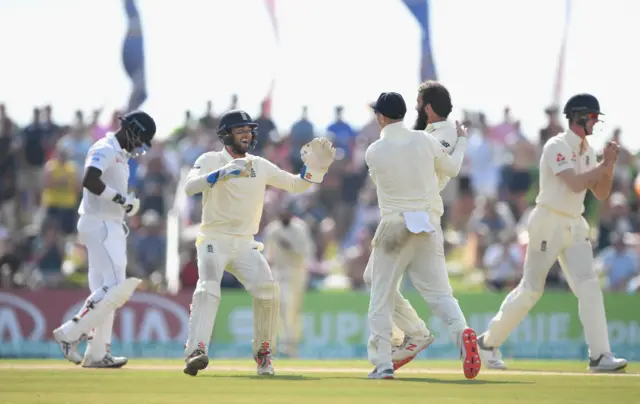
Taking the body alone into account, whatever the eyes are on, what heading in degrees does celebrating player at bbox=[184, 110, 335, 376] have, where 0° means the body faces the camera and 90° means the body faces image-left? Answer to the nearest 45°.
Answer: approximately 0°

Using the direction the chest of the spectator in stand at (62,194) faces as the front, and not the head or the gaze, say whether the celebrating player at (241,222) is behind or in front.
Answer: in front

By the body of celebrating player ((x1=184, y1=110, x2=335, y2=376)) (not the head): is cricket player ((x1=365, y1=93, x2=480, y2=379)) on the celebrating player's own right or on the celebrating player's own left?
on the celebrating player's own left

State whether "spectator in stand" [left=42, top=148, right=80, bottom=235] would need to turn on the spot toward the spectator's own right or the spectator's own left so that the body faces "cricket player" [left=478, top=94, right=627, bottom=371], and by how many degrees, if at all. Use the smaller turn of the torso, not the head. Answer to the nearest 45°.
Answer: approximately 45° to the spectator's own left

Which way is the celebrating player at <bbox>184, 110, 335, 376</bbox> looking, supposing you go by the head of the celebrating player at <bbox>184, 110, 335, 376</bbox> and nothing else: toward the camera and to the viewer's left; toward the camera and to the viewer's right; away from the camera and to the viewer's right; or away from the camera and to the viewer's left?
toward the camera and to the viewer's right

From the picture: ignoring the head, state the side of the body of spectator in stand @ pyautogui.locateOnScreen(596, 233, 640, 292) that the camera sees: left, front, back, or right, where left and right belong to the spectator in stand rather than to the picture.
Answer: front

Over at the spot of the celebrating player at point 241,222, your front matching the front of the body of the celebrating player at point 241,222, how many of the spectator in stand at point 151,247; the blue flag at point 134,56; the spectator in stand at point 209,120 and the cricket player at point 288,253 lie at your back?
4

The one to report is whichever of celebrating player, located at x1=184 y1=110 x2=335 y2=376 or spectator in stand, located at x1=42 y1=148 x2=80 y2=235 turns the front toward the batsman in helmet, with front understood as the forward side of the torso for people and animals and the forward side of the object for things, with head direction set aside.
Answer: the spectator in stand

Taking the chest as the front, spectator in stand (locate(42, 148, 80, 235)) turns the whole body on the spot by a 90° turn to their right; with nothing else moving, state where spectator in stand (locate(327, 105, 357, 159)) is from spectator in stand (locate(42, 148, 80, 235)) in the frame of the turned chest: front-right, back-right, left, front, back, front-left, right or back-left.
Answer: back

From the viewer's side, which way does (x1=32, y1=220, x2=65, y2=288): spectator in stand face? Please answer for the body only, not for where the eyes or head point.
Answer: toward the camera

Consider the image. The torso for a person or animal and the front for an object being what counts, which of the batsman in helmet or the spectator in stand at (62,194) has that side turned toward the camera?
the spectator in stand

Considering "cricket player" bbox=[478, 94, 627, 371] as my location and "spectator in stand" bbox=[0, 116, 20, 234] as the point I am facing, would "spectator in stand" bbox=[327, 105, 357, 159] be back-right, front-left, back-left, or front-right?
front-right

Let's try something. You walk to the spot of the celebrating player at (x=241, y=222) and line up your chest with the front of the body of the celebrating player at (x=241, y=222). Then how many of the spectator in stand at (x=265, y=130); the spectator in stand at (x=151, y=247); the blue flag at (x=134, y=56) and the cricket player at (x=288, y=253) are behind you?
4
